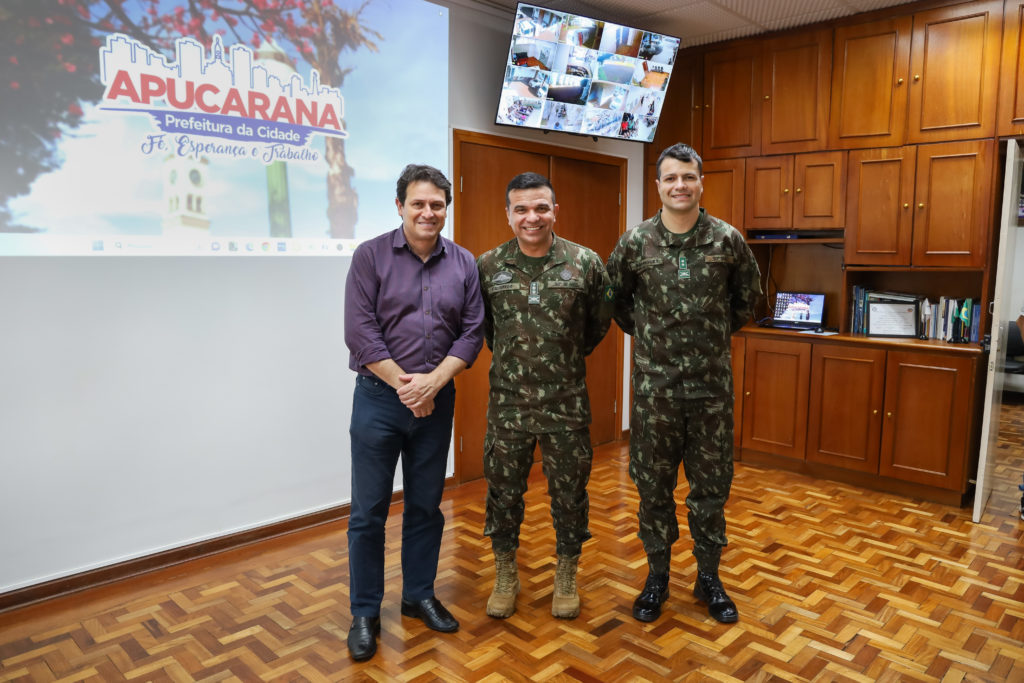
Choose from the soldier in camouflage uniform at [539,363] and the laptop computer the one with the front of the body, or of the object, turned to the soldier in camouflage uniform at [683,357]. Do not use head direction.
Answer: the laptop computer

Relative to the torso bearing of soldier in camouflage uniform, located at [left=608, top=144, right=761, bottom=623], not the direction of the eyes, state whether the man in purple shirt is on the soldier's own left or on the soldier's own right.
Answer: on the soldier's own right

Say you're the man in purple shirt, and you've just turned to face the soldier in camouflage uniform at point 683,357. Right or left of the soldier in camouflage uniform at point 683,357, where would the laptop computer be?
left

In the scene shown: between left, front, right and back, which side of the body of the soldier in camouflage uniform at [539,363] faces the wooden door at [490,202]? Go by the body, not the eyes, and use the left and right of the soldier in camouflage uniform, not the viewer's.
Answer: back

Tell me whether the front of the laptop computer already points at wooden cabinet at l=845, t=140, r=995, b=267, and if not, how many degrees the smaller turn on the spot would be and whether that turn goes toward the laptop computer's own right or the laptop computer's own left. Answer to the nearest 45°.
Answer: approximately 45° to the laptop computer's own left

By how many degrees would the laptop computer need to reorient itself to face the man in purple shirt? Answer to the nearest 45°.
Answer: approximately 45° to its right

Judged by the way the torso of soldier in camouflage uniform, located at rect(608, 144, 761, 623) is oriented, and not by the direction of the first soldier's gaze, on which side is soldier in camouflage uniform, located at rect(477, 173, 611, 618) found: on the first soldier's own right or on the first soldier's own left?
on the first soldier's own right

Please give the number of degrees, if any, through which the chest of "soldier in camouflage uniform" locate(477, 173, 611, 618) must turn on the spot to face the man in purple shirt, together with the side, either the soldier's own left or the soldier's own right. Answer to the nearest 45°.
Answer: approximately 90° to the soldier's own right

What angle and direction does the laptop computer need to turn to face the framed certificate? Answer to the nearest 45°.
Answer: approximately 90° to its left

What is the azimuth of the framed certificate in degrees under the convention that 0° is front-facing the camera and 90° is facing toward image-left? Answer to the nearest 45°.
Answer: approximately 0°

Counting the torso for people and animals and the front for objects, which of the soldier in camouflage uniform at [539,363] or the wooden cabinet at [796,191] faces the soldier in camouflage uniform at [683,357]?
the wooden cabinet

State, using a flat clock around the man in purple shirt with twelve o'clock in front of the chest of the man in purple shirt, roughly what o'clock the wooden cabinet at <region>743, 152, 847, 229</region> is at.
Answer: The wooden cabinet is roughly at 8 o'clock from the man in purple shirt.
